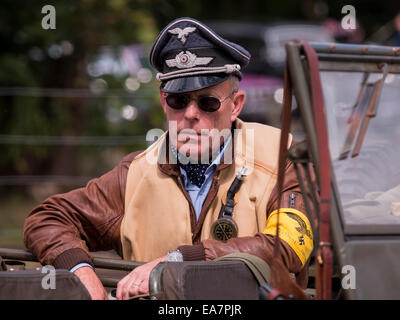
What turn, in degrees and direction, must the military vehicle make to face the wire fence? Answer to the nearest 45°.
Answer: approximately 135° to its left

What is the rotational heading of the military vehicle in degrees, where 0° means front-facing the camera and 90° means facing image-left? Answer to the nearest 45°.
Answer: approximately 315°

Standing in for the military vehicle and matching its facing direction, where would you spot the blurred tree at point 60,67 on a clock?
The blurred tree is roughly at 7 o'clock from the military vehicle.
